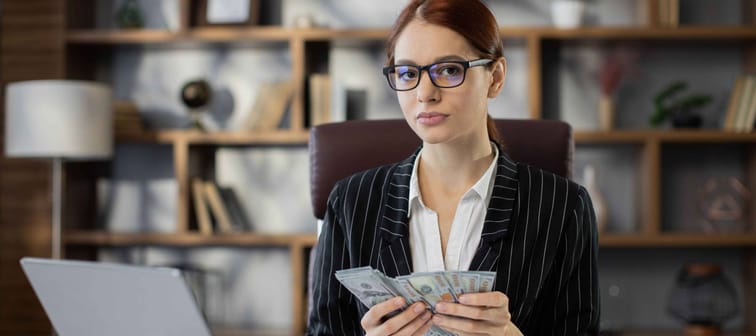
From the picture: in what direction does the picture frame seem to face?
toward the camera

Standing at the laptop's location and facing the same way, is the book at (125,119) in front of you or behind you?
in front

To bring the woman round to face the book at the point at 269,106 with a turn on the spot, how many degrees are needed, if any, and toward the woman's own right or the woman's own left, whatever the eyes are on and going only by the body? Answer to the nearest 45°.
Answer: approximately 180°

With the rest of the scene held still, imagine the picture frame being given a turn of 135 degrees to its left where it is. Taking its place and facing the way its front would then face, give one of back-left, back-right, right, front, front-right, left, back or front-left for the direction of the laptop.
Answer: back-right

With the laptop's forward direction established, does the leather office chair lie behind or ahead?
ahead

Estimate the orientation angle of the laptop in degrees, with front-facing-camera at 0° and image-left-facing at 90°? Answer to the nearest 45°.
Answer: approximately 225°

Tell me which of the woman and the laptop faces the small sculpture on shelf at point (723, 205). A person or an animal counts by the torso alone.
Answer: the laptop

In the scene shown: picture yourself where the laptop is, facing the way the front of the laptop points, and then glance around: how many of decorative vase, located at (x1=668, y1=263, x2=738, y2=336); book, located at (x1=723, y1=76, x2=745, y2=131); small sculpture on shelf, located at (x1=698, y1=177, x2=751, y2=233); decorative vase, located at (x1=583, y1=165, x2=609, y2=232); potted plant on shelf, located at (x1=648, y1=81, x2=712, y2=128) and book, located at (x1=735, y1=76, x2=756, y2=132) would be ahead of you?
6

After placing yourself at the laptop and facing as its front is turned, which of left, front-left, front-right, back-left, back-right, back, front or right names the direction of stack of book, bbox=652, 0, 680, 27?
front

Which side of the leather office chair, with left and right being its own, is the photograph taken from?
front
